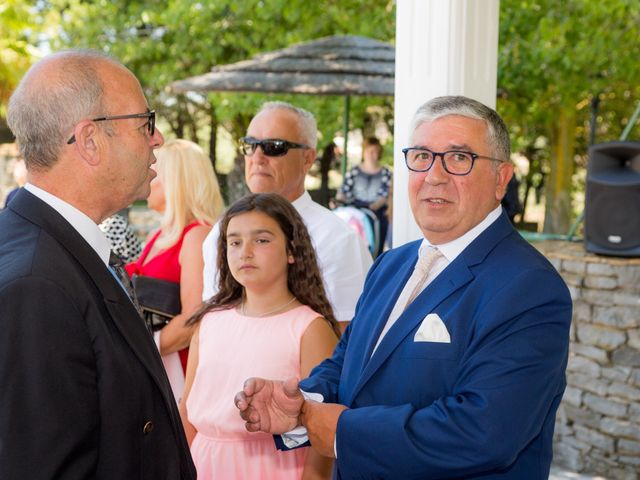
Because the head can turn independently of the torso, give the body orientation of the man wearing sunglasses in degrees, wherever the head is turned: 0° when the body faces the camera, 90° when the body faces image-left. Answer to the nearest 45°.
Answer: approximately 45°

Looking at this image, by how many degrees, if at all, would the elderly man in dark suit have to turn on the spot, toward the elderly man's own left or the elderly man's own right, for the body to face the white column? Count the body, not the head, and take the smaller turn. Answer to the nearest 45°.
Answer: approximately 45° to the elderly man's own left

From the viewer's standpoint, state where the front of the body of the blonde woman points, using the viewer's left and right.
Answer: facing to the left of the viewer

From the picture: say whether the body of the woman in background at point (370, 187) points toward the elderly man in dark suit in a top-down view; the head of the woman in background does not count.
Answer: yes

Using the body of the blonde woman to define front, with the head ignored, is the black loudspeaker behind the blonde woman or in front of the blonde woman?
behind

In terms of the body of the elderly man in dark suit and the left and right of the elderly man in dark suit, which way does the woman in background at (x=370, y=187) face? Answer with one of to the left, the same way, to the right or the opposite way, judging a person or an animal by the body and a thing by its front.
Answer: to the right

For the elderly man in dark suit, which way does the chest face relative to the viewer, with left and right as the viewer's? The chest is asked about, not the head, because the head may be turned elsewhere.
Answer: facing to the right of the viewer
